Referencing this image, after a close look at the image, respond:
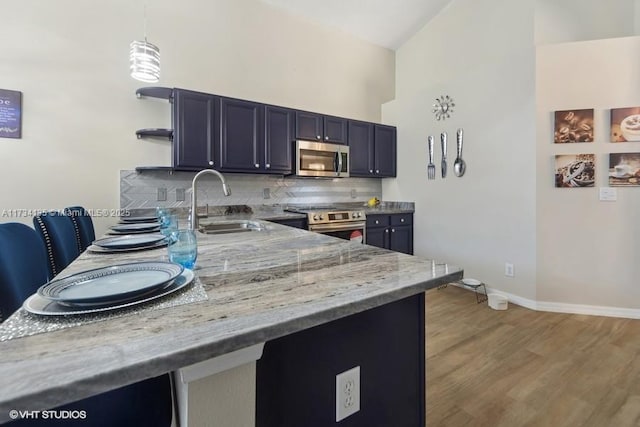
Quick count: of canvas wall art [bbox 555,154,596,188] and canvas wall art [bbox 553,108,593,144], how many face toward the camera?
2

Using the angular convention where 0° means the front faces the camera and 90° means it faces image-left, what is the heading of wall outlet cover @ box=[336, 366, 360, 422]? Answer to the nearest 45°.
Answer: approximately 315°

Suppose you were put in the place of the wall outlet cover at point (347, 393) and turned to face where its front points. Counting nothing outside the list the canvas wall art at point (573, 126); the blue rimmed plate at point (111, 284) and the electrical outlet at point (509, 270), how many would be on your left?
2

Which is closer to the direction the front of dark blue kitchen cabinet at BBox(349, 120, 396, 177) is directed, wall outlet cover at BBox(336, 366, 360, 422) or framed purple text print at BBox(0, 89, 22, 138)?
the wall outlet cover

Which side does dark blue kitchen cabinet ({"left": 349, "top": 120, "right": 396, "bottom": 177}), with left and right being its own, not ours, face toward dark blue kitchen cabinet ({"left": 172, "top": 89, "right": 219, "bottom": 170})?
right

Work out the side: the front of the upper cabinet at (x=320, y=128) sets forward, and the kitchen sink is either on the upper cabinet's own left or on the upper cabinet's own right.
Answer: on the upper cabinet's own right

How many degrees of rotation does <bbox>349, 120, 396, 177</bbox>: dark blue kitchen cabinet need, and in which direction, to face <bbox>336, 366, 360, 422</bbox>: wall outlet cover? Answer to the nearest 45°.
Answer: approximately 45° to its right

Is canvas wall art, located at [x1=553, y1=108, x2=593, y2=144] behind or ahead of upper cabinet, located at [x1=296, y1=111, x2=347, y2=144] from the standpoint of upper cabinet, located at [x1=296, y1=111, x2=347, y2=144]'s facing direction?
ahead

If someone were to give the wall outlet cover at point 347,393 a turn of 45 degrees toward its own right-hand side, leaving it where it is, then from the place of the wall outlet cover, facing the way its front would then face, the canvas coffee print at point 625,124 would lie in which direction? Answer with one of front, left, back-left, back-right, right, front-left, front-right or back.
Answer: back-left
